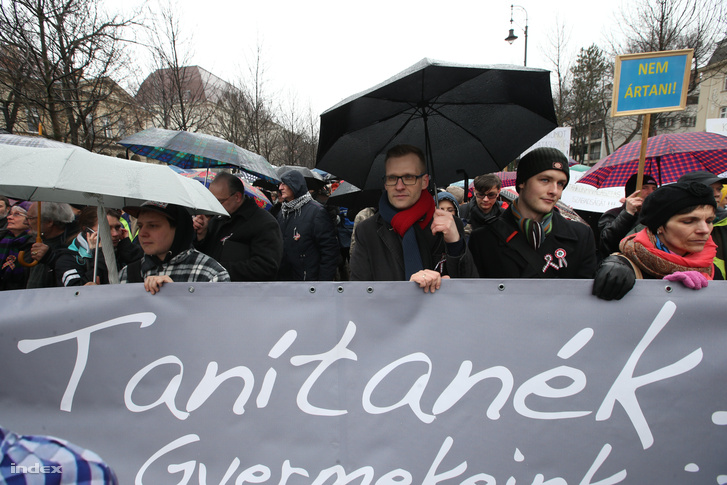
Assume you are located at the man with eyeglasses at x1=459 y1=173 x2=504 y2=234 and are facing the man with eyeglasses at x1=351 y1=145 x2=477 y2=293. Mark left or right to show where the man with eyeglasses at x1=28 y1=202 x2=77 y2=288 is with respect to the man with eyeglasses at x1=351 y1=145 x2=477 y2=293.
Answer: right

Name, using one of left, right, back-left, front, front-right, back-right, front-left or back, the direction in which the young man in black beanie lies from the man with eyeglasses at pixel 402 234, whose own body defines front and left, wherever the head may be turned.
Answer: left

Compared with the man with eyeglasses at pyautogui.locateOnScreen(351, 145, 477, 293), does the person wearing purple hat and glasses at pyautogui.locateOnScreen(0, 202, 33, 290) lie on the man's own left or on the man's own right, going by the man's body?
on the man's own right

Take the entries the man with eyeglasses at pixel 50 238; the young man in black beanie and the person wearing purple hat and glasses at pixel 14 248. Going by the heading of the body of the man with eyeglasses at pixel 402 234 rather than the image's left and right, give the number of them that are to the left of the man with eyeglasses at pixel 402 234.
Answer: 1

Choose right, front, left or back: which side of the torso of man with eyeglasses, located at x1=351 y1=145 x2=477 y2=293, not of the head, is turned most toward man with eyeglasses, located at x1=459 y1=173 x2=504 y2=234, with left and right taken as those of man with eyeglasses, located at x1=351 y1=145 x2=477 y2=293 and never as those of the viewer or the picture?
back

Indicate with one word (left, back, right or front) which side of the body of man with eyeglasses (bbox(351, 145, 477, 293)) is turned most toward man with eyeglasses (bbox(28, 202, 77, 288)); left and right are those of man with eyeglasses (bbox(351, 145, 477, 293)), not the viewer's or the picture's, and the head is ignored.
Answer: right

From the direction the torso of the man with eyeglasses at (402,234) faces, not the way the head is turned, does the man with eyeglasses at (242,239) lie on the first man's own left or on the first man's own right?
on the first man's own right

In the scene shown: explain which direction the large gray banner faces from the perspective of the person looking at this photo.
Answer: facing the viewer

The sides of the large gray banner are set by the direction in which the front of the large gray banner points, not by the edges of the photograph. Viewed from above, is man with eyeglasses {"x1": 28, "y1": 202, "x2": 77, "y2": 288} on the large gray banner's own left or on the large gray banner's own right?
on the large gray banner's own right

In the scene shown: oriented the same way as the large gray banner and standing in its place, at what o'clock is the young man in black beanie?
The young man in black beanie is roughly at 8 o'clock from the large gray banner.

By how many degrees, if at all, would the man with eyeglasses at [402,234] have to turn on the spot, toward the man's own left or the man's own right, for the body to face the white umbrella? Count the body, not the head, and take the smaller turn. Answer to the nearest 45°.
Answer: approximately 90° to the man's own right

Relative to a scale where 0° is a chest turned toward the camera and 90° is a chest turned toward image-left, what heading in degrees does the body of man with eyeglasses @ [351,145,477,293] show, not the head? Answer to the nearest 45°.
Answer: approximately 0°

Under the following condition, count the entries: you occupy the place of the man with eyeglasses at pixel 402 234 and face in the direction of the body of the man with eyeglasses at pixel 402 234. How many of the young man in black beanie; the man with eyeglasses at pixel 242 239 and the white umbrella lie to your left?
1
